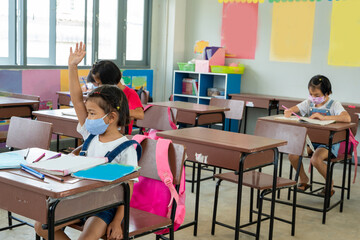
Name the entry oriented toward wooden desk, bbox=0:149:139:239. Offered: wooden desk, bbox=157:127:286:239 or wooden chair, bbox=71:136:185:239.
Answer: the wooden chair

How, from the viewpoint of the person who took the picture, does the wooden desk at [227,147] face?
facing away from the viewer and to the right of the viewer

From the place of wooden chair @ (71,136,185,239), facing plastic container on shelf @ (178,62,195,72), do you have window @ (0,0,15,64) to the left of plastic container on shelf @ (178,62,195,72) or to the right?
left

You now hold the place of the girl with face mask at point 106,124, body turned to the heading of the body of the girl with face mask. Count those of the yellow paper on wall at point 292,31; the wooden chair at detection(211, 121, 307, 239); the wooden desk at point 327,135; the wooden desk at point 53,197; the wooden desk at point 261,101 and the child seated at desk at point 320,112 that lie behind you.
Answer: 5

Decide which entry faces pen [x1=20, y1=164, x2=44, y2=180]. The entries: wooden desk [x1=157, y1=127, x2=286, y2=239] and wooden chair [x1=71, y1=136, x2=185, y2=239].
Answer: the wooden chair

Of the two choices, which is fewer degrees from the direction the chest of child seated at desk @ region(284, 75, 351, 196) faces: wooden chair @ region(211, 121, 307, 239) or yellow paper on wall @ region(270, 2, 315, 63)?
the wooden chair

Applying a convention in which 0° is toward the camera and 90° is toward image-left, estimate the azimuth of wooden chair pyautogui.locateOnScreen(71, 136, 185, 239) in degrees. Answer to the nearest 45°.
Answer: approximately 45°

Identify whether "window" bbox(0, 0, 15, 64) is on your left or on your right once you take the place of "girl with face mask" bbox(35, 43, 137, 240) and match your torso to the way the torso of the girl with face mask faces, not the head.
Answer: on your right

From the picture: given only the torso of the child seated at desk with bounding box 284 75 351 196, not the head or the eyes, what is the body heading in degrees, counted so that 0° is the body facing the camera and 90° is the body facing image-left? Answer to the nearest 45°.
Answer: approximately 45°
